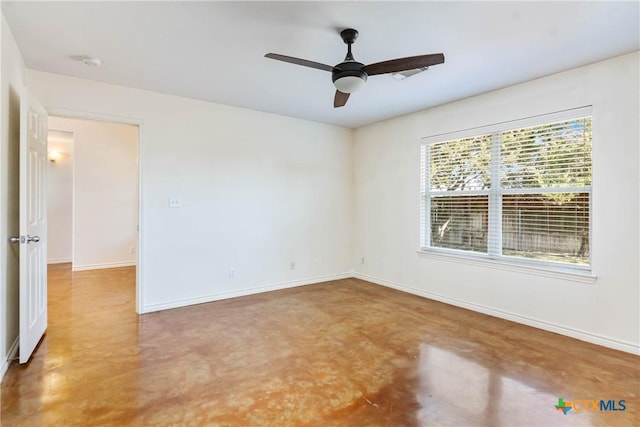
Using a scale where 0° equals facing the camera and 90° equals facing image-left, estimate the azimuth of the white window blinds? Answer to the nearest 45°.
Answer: approximately 45°

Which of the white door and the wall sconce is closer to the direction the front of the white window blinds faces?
the white door

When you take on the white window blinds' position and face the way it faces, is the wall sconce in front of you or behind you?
in front

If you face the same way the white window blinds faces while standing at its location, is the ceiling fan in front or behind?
in front

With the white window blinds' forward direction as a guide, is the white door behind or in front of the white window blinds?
in front
